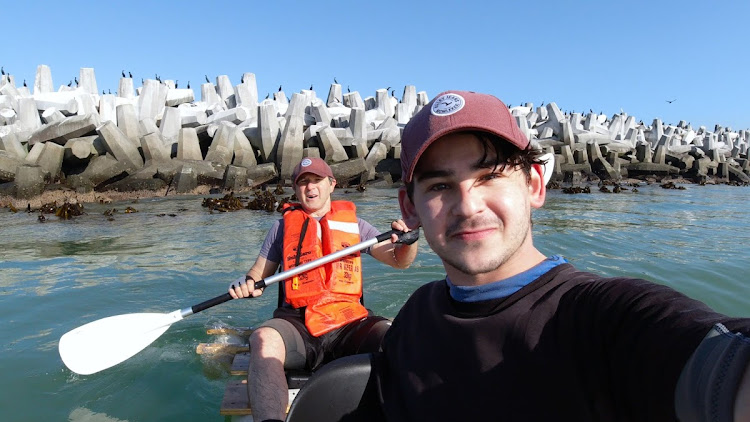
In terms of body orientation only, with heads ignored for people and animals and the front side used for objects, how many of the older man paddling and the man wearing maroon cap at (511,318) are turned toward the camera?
2

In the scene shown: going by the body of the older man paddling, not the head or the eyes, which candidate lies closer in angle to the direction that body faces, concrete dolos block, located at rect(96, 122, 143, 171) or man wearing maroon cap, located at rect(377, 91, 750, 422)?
the man wearing maroon cap

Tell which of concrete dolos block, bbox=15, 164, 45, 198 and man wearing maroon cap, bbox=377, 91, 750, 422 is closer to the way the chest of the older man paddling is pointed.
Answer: the man wearing maroon cap

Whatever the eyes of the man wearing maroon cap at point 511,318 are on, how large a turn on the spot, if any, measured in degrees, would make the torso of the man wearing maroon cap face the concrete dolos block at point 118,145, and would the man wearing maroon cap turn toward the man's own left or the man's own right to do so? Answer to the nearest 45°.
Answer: approximately 135° to the man's own right

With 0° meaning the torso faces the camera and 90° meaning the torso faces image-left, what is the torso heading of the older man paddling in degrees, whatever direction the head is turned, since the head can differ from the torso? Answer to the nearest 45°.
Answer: approximately 0°
